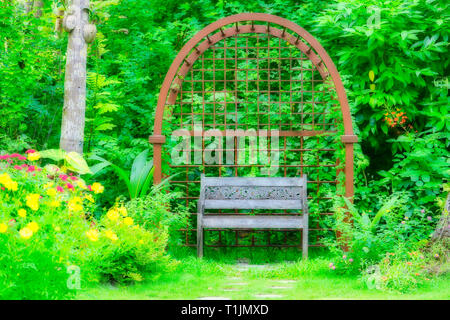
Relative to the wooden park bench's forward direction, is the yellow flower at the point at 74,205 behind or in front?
in front

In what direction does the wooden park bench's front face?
toward the camera

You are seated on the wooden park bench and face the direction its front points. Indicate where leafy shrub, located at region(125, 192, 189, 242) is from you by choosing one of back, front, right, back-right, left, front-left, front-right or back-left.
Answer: front-right

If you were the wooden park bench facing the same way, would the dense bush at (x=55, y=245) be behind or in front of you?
in front

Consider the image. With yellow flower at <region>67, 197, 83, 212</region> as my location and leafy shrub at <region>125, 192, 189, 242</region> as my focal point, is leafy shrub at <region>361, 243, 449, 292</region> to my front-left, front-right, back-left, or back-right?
front-right

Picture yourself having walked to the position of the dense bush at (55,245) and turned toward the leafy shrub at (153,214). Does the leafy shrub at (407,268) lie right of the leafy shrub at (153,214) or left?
right

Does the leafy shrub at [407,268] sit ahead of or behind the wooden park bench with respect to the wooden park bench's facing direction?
ahead
